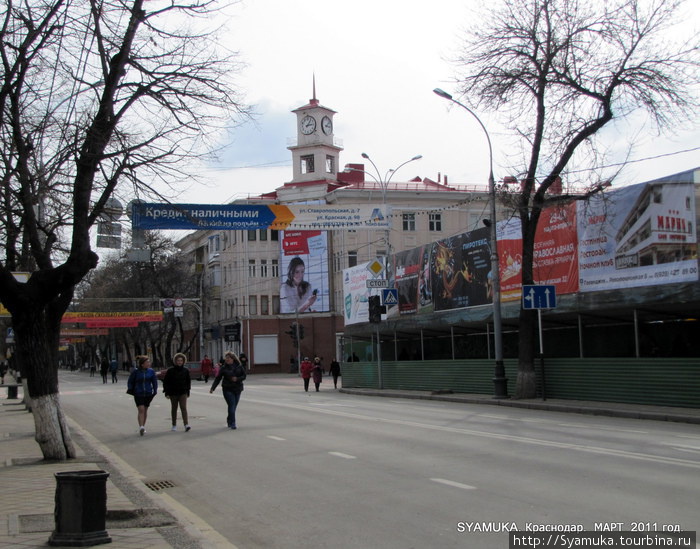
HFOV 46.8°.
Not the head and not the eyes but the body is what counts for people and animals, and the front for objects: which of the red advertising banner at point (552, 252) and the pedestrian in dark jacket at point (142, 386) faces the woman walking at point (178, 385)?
the red advertising banner

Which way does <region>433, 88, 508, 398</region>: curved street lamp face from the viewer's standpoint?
to the viewer's left

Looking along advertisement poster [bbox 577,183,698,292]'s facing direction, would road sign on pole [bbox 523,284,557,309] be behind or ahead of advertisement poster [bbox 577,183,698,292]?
ahead

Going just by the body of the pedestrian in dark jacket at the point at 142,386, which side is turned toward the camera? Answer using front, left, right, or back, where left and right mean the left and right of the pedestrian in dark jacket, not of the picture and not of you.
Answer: front

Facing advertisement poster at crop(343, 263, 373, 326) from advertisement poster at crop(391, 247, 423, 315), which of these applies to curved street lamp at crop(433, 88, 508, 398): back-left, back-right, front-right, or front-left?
back-left

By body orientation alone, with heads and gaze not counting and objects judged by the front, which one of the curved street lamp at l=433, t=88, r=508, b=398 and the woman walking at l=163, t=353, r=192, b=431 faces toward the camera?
the woman walking

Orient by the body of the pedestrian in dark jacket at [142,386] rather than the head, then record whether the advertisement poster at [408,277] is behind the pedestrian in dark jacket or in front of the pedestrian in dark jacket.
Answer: behind

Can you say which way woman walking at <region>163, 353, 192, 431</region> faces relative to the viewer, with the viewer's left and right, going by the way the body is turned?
facing the viewer

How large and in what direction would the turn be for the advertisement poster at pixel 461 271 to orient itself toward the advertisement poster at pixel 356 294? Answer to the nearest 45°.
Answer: approximately 90° to its right

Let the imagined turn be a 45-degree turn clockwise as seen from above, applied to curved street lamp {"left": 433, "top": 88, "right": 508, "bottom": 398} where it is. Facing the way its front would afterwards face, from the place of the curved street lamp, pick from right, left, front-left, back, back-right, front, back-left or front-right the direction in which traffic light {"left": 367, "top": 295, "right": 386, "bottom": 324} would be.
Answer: front

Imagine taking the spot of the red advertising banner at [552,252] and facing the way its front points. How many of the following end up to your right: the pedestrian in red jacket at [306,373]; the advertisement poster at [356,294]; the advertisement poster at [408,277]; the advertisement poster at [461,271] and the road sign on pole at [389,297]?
5

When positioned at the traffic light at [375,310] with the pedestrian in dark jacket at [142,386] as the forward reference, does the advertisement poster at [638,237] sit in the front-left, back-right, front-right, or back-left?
front-left

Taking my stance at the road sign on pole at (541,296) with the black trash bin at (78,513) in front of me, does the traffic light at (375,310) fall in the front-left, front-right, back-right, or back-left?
back-right

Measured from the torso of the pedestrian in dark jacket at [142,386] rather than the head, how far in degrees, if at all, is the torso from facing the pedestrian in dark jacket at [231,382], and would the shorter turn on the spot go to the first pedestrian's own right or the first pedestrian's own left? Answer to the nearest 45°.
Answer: approximately 90° to the first pedestrian's own left

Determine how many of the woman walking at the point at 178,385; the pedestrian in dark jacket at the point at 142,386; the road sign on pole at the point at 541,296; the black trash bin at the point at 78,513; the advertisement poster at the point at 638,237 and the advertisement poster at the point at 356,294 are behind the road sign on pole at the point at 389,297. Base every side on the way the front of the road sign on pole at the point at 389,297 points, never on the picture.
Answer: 1

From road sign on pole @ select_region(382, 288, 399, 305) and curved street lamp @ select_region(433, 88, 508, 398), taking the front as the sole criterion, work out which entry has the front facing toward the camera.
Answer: the road sign on pole

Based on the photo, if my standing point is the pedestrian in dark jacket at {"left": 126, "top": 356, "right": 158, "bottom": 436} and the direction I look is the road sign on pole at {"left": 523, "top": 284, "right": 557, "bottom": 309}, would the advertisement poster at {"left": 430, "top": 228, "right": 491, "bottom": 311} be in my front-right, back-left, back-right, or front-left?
front-left

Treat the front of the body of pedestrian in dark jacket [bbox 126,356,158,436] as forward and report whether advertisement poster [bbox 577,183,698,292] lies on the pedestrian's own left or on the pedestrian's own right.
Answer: on the pedestrian's own left

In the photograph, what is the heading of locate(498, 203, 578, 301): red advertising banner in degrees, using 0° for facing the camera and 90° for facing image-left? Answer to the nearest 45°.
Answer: approximately 45°

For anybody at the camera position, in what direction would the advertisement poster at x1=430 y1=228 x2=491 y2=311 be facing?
facing the viewer and to the left of the viewer
